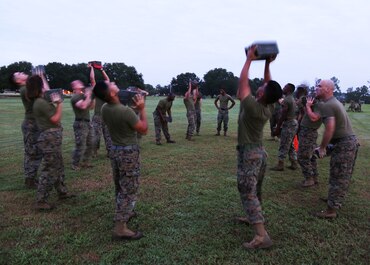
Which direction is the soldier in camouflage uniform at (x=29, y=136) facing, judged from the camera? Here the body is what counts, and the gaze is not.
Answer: to the viewer's right

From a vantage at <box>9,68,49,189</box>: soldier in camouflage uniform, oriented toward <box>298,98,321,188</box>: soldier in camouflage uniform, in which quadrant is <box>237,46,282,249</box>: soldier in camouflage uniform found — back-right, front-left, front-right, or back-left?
front-right

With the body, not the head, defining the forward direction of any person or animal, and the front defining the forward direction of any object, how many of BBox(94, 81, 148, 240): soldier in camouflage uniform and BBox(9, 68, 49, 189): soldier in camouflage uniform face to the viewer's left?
0

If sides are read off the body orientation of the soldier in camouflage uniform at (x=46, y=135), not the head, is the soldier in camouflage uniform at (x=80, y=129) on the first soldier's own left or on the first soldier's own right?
on the first soldier's own left

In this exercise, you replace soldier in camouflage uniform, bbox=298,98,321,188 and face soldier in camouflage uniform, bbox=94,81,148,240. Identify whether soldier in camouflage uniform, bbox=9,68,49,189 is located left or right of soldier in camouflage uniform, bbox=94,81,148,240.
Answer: right

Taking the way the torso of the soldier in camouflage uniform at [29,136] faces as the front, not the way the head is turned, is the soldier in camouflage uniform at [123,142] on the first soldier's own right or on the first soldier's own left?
on the first soldier's own right

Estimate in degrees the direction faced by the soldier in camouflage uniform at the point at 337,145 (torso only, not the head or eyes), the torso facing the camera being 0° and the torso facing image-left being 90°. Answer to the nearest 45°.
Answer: approximately 90°

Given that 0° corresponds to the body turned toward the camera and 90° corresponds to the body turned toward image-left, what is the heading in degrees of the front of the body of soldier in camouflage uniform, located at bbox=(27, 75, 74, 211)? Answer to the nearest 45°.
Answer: approximately 270°

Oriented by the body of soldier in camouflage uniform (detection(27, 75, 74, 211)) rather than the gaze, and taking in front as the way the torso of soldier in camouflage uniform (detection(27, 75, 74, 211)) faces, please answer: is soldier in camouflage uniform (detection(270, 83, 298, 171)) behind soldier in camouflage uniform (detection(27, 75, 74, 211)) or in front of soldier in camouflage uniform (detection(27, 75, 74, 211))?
in front

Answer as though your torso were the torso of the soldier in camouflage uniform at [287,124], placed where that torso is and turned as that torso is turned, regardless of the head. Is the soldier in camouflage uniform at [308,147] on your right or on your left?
on your left

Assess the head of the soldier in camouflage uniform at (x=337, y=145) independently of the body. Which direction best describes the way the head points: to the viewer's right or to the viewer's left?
to the viewer's left

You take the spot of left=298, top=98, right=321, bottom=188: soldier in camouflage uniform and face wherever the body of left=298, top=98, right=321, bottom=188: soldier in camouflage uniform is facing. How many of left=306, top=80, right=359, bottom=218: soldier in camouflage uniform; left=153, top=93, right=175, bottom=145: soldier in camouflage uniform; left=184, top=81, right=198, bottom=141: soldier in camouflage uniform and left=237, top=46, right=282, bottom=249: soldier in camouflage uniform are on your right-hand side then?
2

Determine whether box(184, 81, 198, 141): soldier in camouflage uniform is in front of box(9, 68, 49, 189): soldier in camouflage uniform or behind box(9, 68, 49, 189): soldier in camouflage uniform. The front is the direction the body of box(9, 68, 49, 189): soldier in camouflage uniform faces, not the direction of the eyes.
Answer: in front
